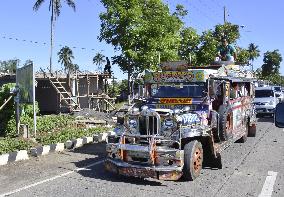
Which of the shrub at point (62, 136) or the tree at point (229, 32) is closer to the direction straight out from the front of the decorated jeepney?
the shrub

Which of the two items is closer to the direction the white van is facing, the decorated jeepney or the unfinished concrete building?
the decorated jeepney

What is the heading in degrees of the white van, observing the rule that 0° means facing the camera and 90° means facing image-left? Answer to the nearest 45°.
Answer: approximately 0°

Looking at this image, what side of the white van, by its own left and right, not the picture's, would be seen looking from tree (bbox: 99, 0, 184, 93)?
right

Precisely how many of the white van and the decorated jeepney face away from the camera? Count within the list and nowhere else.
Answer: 0

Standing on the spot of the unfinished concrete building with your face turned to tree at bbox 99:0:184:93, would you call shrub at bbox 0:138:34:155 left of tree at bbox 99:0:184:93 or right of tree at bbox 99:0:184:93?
right

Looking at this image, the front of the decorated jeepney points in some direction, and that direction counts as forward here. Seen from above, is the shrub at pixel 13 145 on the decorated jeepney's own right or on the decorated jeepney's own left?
on the decorated jeepney's own right

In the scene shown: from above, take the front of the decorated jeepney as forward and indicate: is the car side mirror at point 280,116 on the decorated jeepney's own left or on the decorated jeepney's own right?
on the decorated jeepney's own left

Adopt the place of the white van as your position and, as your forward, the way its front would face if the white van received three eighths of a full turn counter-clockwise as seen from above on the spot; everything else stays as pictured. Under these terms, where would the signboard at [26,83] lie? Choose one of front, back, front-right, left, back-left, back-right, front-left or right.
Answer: back

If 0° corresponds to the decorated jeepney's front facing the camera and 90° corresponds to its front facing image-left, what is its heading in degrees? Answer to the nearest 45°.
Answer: approximately 45°

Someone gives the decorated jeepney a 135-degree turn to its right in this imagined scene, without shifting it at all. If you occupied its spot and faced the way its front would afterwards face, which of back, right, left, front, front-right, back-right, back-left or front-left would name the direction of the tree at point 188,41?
front

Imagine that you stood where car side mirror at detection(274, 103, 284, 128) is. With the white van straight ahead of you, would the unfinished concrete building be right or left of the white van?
left
